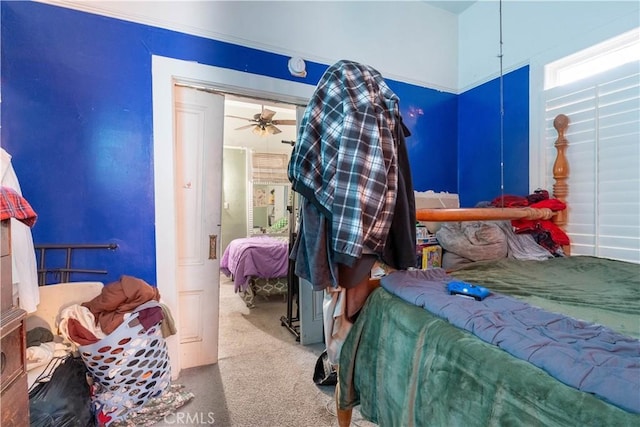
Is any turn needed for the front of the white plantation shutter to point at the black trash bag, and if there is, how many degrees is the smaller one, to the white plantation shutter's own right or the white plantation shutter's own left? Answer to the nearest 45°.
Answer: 0° — it already faces it

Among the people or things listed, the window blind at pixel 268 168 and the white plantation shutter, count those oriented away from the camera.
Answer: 0

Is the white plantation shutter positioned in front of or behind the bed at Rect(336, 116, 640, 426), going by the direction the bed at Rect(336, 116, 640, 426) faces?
behind

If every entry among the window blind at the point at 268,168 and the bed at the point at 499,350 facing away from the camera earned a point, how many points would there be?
0

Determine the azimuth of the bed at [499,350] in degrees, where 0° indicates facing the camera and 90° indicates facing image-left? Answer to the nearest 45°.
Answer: approximately 45°

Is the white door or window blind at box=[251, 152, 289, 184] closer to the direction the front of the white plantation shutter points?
the white door

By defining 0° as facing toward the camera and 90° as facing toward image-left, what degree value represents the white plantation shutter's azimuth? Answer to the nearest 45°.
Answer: approximately 45°

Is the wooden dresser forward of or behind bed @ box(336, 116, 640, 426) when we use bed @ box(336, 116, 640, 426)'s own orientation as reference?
forward

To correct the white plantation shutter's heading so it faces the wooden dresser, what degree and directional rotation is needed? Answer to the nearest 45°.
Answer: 0° — it already faces it

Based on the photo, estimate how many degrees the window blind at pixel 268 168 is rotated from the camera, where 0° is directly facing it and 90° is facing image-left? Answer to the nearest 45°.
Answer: approximately 0°

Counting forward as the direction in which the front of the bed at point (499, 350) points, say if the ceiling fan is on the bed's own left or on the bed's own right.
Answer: on the bed's own right

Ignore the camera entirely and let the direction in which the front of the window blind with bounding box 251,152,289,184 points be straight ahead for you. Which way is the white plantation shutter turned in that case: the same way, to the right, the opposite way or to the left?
to the right

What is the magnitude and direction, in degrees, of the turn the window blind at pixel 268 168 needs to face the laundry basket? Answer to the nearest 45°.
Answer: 0° — it already faces it
